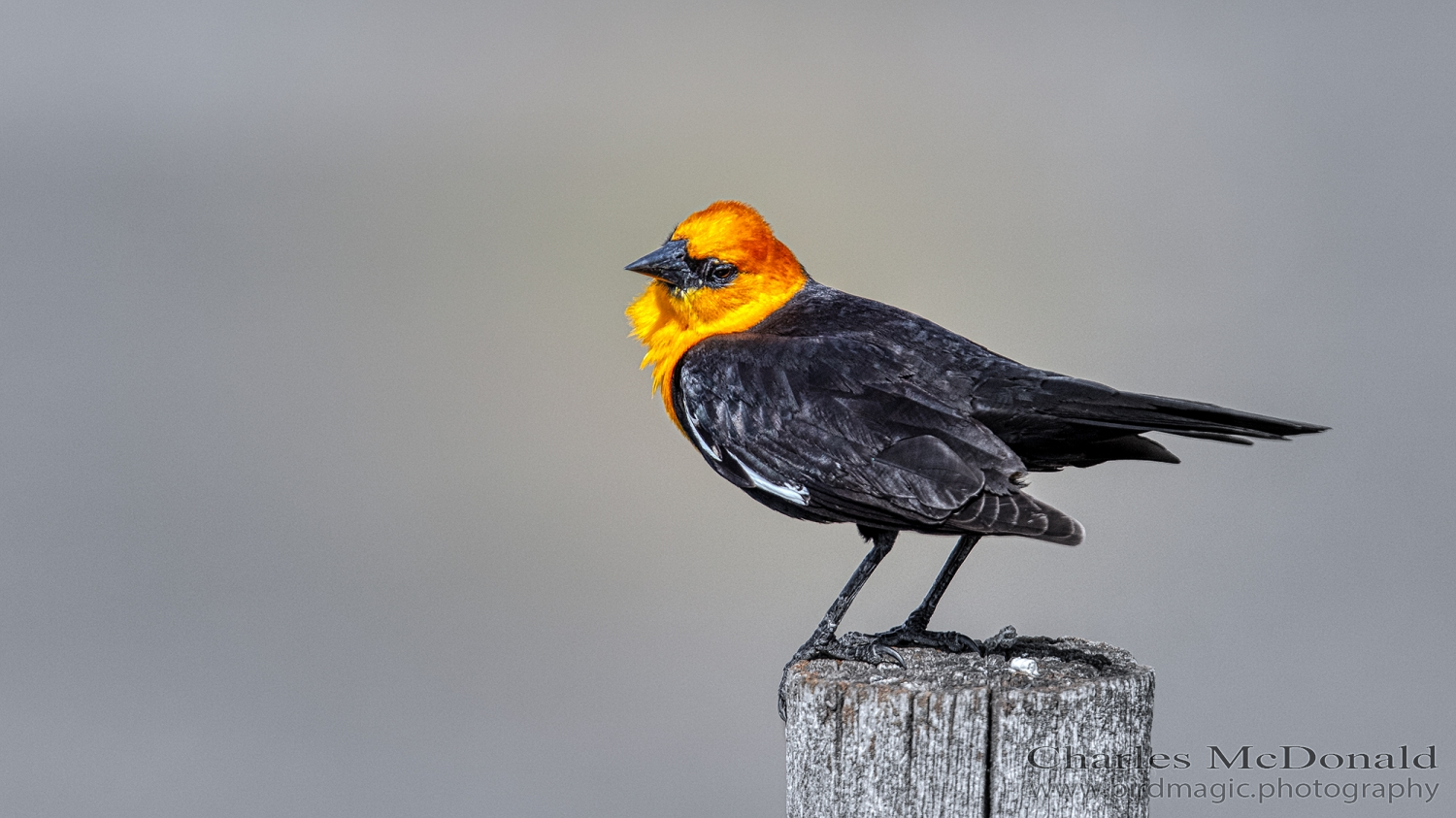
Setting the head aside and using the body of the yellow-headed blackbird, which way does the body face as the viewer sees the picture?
to the viewer's left
